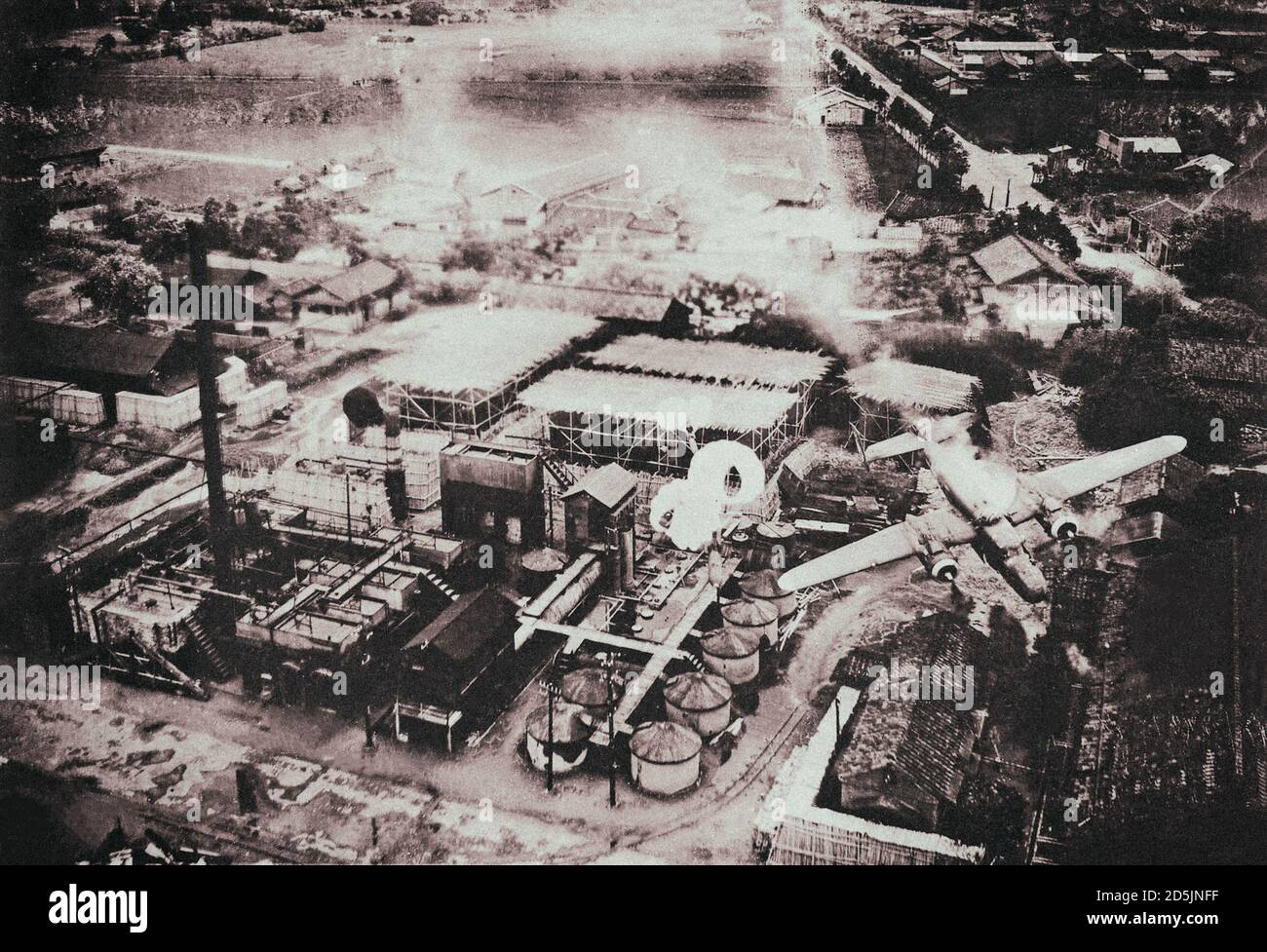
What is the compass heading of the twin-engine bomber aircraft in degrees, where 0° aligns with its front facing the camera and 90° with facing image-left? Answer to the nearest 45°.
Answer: approximately 315°

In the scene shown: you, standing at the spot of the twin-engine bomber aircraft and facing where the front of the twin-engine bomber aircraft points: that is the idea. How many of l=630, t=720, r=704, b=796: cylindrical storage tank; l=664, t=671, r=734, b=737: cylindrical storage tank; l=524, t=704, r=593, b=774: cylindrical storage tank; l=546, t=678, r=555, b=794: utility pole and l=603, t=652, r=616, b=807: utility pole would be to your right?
5

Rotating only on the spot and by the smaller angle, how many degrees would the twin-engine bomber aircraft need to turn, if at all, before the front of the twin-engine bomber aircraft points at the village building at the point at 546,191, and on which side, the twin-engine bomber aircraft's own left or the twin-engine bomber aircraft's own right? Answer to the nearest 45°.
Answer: approximately 135° to the twin-engine bomber aircraft's own right

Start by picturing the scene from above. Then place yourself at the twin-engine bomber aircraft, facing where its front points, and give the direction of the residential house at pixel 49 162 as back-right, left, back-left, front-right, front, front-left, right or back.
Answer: back-right

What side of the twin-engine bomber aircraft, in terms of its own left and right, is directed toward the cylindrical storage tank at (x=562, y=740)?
right
